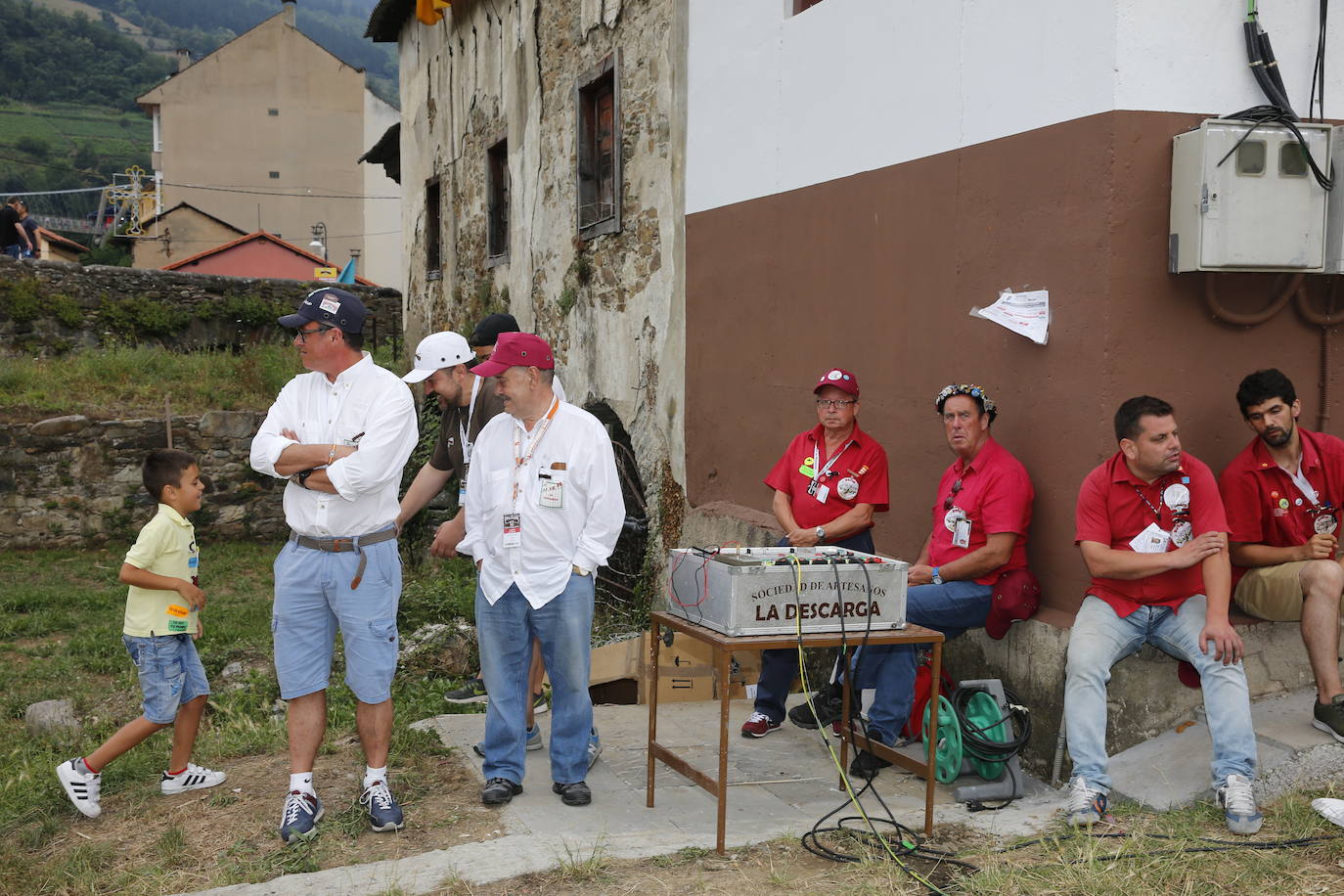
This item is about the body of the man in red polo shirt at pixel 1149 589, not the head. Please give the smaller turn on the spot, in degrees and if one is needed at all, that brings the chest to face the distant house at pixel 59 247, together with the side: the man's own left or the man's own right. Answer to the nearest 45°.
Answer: approximately 135° to the man's own right

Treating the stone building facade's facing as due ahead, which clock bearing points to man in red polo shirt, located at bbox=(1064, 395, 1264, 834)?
The man in red polo shirt is roughly at 10 o'clock from the stone building facade.

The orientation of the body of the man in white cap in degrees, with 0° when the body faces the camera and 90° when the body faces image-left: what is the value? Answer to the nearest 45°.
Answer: approximately 45°

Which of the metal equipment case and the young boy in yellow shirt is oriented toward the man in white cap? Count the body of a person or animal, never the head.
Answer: the young boy in yellow shirt

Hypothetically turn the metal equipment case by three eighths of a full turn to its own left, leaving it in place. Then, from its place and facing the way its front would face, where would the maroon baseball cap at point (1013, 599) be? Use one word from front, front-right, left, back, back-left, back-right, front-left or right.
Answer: front

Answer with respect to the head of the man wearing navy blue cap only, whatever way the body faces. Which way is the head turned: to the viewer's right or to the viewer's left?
to the viewer's left

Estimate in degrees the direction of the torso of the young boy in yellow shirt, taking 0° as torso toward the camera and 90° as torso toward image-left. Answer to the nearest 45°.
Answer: approximately 270°

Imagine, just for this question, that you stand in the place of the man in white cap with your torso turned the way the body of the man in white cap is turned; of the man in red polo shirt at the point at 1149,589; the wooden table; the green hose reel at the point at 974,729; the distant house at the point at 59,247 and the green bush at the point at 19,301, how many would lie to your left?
3

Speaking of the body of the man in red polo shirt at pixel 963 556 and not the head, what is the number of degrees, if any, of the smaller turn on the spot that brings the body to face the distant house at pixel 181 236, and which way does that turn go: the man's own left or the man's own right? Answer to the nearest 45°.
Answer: approximately 90° to the man's own right
